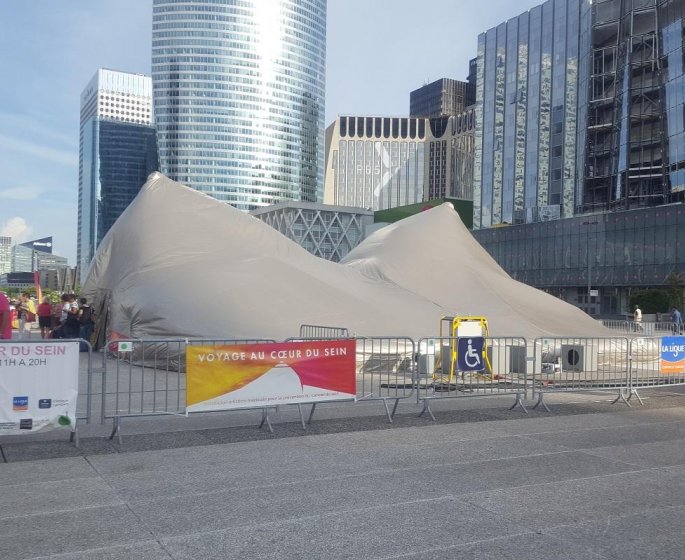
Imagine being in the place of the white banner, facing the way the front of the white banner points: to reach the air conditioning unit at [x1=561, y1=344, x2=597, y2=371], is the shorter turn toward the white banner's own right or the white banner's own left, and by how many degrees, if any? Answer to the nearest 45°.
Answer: approximately 90° to the white banner's own left

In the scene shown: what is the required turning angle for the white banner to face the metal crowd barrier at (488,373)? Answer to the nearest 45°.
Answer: approximately 90° to its left

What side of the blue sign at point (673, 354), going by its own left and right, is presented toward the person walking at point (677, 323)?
back

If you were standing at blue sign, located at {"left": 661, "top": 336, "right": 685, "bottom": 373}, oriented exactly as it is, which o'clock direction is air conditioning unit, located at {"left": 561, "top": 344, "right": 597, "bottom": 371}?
The air conditioning unit is roughly at 3 o'clock from the blue sign.

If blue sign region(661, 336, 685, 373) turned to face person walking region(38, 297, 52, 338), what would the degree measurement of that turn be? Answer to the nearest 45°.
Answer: approximately 90° to its right

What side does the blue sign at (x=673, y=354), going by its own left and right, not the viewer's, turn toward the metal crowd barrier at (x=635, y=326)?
back

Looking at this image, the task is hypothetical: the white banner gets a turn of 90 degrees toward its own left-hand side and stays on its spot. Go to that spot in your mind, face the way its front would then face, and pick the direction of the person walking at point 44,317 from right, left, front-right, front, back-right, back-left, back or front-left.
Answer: left

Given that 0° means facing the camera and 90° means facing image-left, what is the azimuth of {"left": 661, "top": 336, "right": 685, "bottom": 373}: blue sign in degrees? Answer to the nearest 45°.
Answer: approximately 0°

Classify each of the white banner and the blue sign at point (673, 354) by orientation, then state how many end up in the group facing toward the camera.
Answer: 2

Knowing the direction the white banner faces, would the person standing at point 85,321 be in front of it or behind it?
behind

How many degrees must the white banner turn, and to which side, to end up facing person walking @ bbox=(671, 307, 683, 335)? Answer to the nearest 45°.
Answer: approximately 135° to its left

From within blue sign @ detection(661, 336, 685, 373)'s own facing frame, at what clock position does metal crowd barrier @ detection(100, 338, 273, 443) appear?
The metal crowd barrier is roughly at 2 o'clock from the blue sign.

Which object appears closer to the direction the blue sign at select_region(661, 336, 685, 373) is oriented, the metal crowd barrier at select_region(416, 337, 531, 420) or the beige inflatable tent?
the metal crowd barrier
